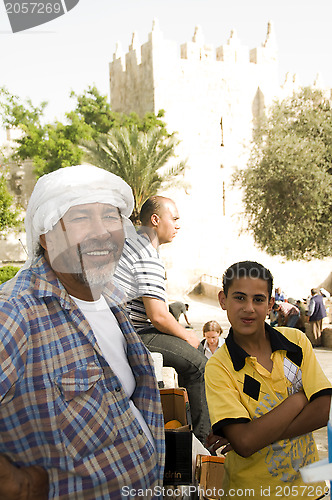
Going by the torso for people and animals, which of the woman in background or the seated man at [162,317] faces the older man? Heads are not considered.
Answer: the woman in background

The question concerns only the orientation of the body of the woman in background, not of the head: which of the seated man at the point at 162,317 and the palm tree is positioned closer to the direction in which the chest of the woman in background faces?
the seated man

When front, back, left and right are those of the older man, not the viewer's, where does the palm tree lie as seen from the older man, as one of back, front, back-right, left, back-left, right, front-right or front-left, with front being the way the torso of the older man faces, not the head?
back-left

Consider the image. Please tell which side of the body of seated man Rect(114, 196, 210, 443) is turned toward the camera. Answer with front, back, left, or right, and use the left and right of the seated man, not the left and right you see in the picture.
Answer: right

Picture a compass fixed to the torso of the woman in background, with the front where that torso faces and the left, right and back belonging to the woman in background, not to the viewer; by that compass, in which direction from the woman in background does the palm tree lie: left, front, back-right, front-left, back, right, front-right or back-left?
back

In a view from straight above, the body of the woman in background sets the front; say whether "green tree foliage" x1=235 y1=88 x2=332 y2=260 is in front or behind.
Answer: behind

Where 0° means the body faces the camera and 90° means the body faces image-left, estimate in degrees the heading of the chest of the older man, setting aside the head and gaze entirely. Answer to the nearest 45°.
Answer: approximately 315°

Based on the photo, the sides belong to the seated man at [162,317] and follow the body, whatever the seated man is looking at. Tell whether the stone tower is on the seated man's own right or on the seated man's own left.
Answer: on the seated man's own left

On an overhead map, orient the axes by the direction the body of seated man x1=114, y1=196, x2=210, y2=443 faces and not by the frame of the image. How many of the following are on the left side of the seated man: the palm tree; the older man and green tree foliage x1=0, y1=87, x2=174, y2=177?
2

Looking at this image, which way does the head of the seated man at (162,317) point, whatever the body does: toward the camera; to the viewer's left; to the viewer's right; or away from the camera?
to the viewer's right

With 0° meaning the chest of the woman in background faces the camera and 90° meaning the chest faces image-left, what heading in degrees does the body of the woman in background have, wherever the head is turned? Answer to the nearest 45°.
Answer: approximately 0°
